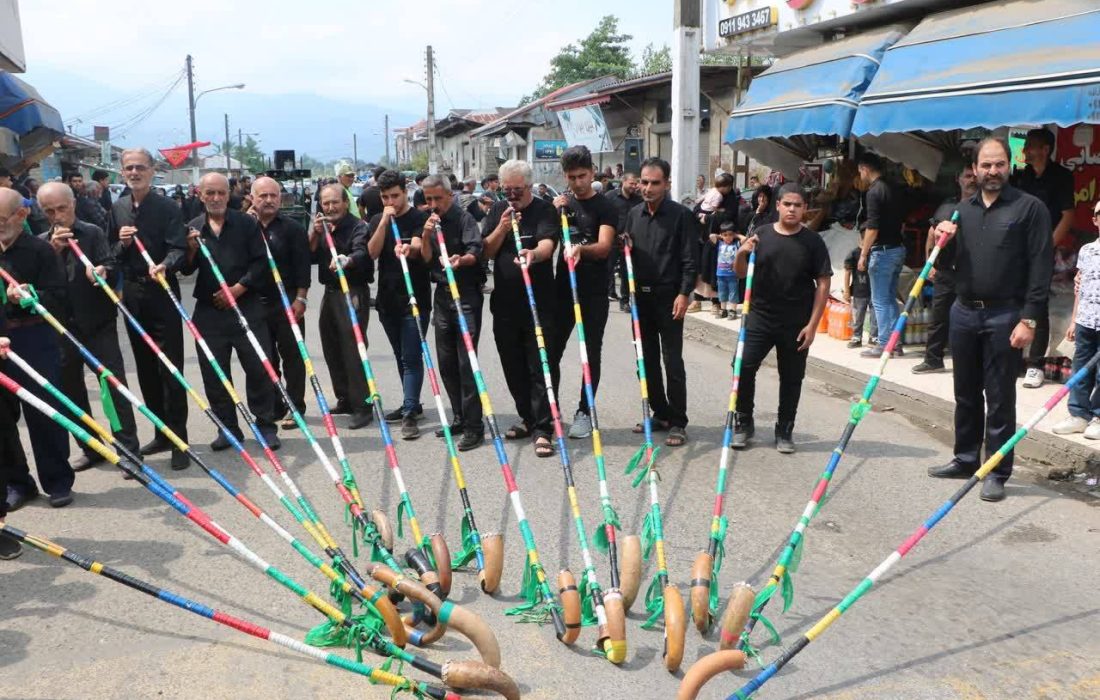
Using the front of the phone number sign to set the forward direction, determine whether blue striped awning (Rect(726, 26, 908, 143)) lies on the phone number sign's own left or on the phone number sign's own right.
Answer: on the phone number sign's own left

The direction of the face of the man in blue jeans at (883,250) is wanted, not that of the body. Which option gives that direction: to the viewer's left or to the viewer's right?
to the viewer's left

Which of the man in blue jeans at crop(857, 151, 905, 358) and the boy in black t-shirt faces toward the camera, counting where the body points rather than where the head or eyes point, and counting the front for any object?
the boy in black t-shirt

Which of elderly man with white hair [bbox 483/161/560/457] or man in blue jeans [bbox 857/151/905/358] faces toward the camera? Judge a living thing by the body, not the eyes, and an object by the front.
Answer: the elderly man with white hair

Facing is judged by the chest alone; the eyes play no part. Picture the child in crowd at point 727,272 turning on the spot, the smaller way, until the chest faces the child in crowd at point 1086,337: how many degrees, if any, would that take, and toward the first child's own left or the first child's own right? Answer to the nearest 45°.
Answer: approximately 45° to the first child's own left

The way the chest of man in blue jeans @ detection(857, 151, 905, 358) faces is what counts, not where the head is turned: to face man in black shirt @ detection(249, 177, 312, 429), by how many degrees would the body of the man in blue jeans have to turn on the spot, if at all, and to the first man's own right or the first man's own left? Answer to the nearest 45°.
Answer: approximately 45° to the first man's own left

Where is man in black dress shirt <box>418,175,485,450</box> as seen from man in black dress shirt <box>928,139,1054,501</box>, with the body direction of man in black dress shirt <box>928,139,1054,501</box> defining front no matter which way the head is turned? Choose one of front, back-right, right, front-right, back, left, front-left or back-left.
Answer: front-right

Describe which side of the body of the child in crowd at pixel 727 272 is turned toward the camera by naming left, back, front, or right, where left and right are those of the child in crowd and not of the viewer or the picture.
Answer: front

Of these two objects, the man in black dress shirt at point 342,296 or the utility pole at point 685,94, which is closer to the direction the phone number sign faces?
the man in black dress shirt

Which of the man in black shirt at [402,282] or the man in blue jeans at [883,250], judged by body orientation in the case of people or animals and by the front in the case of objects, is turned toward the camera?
the man in black shirt

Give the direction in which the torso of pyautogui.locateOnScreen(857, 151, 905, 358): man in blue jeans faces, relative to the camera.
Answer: to the viewer's left

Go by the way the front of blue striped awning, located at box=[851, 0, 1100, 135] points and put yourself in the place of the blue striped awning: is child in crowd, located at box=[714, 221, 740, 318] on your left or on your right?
on your right

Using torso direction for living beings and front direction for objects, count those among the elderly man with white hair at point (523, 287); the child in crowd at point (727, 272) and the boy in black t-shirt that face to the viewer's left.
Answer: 0

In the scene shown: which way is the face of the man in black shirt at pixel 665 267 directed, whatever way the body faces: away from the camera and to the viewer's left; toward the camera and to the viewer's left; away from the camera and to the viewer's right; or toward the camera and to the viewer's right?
toward the camera and to the viewer's left

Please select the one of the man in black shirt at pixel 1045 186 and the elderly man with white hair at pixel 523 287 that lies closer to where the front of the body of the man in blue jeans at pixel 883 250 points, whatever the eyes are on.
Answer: the elderly man with white hair

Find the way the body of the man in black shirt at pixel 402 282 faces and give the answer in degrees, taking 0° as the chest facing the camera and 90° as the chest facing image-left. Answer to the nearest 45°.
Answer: approximately 0°
